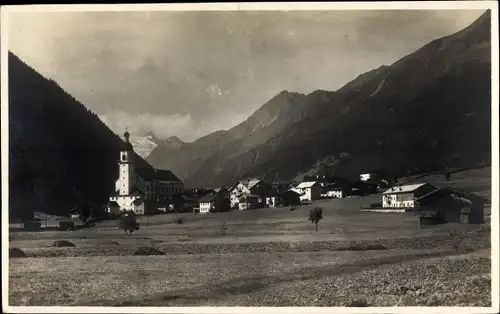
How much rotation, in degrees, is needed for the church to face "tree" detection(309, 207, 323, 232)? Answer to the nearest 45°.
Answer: approximately 135° to its left

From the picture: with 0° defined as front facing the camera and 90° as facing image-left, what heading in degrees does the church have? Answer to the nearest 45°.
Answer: approximately 45°

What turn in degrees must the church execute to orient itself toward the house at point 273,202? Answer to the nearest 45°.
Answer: approximately 135° to its left

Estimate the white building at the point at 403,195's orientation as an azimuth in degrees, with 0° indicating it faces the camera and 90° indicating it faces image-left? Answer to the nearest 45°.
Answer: approximately 45°

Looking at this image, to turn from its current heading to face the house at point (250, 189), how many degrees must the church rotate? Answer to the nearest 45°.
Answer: approximately 135° to its left
